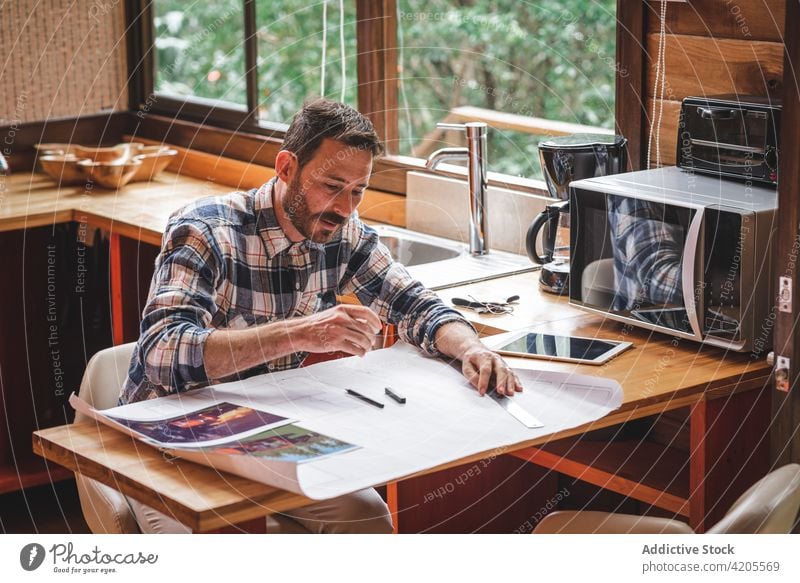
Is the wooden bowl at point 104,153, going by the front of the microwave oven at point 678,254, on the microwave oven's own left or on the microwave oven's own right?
on the microwave oven's own right

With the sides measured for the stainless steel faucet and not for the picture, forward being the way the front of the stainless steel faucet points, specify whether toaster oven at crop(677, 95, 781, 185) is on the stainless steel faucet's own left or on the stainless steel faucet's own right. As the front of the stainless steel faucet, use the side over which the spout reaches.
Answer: on the stainless steel faucet's own left

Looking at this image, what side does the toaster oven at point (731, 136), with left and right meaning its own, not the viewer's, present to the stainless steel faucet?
right

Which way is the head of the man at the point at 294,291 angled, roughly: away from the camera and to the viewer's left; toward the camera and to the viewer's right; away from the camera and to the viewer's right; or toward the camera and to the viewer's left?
toward the camera and to the viewer's right

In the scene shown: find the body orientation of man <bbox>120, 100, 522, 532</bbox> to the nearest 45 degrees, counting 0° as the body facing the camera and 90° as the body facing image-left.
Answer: approximately 315°

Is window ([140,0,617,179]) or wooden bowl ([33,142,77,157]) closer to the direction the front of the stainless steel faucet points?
the wooden bowl

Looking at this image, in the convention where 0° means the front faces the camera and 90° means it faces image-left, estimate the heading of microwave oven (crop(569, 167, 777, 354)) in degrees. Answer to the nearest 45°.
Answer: approximately 45°

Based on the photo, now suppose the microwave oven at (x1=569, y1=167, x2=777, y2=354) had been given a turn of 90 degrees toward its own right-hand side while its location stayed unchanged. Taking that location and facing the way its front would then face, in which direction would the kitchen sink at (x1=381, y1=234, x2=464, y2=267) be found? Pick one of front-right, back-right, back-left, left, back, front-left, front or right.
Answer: front

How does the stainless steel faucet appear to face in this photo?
to the viewer's left

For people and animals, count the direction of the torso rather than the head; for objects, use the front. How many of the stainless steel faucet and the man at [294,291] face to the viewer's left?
1
